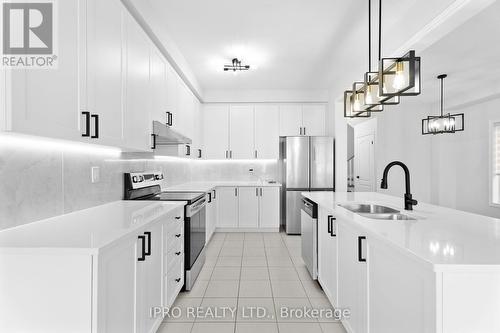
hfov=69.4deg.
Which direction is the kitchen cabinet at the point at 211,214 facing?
to the viewer's right

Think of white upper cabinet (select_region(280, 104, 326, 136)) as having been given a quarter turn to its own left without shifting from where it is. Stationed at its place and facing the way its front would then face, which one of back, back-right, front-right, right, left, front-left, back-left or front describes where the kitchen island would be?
right

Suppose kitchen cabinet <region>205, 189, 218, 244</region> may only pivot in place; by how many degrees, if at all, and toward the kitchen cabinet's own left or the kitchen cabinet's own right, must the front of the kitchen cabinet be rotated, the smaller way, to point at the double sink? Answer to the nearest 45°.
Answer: approximately 45° to the kitchen cabinet's own right

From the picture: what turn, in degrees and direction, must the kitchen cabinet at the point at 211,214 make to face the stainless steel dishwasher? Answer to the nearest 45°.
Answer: approximately 45° to its right

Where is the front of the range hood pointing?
to the viewer's right

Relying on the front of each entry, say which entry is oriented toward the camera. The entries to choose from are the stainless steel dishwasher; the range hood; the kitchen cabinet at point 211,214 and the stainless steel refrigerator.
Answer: the stainless steel refrigerator

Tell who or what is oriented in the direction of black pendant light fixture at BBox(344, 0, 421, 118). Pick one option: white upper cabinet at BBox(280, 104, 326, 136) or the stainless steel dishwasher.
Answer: the white upper cabinet

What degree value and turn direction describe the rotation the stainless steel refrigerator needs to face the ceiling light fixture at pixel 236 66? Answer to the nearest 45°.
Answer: approximately 45° to its right

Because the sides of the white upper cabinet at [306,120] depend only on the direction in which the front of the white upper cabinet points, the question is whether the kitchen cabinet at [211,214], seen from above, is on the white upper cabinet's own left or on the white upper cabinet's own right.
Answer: on the white upper cabinet's own right

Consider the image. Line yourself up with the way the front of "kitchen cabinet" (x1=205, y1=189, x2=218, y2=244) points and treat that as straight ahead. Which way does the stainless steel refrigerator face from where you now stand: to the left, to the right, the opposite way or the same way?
to the right

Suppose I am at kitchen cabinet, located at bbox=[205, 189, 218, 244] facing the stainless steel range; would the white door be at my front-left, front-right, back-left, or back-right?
back-left

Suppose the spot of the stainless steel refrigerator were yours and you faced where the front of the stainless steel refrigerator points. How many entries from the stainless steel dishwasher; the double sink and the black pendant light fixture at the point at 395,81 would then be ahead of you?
3
